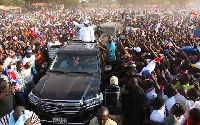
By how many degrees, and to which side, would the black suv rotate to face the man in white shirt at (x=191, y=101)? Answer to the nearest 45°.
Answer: approximately 45° to its left

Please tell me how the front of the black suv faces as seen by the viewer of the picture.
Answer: facing the viewer
